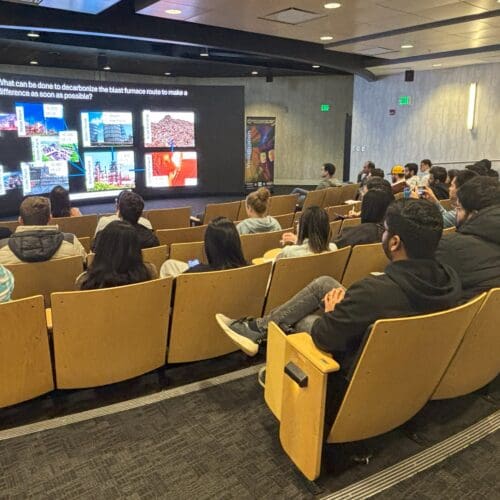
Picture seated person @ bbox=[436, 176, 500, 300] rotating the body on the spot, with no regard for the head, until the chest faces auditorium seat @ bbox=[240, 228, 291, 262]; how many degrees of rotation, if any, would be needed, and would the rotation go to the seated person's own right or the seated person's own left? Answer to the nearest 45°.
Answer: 0° — they already face it

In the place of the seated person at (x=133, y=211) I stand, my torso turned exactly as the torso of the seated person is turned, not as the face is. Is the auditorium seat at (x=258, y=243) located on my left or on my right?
on my right

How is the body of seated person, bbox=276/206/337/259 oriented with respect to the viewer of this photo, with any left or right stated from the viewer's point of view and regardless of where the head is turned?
facing away from the viewer and to the left of the viewer

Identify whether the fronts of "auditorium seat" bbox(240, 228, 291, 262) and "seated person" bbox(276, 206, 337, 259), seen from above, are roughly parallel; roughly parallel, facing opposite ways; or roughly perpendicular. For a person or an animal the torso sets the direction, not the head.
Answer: roughly parallel

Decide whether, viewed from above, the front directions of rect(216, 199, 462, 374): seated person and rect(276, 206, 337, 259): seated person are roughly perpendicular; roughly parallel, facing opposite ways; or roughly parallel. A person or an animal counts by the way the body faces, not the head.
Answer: roughly parallel

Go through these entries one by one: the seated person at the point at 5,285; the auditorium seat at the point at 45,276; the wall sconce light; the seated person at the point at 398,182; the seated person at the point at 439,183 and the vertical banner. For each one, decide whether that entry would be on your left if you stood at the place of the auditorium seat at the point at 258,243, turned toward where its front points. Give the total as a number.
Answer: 2

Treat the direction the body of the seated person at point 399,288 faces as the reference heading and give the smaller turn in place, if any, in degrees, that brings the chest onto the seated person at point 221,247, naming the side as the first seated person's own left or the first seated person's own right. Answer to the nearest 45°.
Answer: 0° — they already face them

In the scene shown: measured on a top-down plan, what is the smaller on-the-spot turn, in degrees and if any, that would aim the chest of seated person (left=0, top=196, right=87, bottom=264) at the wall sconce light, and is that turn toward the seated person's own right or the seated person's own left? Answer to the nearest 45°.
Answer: approximately 45° to the seated person's own right

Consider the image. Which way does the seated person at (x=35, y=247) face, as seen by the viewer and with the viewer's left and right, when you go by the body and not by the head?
facing away from the viewer

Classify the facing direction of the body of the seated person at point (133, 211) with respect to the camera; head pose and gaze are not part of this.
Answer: away from the camera

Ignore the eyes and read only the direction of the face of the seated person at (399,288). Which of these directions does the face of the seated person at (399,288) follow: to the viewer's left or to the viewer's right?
to the viewer's left

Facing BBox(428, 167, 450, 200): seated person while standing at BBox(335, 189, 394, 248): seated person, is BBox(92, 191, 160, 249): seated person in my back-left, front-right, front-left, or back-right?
back-left

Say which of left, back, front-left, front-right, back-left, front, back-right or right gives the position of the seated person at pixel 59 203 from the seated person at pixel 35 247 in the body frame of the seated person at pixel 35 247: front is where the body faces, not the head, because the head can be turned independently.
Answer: front

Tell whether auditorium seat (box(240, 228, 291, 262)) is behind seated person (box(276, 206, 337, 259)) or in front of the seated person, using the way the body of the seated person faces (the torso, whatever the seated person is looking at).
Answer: in front

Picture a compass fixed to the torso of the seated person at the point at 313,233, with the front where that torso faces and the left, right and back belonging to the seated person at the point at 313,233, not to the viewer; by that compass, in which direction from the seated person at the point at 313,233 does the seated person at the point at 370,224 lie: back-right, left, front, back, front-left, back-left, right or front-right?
right

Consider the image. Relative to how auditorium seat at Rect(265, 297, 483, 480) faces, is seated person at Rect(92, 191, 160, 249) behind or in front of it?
in front

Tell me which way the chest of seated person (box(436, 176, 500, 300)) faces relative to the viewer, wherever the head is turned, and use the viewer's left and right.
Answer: facing away from the viewer and to the left of the viewer
